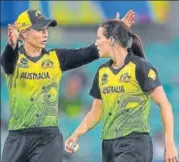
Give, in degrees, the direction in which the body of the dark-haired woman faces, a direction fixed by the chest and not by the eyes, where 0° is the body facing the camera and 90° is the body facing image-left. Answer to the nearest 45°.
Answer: approximately 45°
